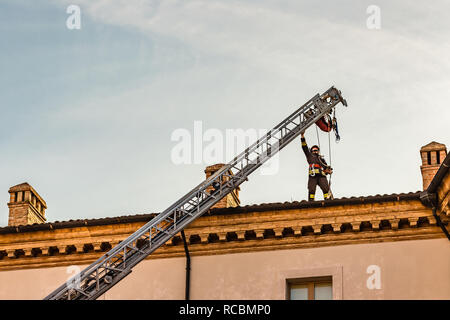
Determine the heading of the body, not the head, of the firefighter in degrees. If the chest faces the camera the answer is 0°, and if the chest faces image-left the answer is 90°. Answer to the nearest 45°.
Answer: approximately 0°

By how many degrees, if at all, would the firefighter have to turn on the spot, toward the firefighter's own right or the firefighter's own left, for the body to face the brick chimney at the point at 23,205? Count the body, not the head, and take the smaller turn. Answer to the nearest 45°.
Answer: approximately 90° to the firefighter's own right

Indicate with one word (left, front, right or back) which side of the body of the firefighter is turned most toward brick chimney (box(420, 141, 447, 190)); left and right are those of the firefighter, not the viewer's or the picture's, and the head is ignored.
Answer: left

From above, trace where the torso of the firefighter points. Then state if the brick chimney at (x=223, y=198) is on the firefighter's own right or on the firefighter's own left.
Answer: on the firefighter's own right
